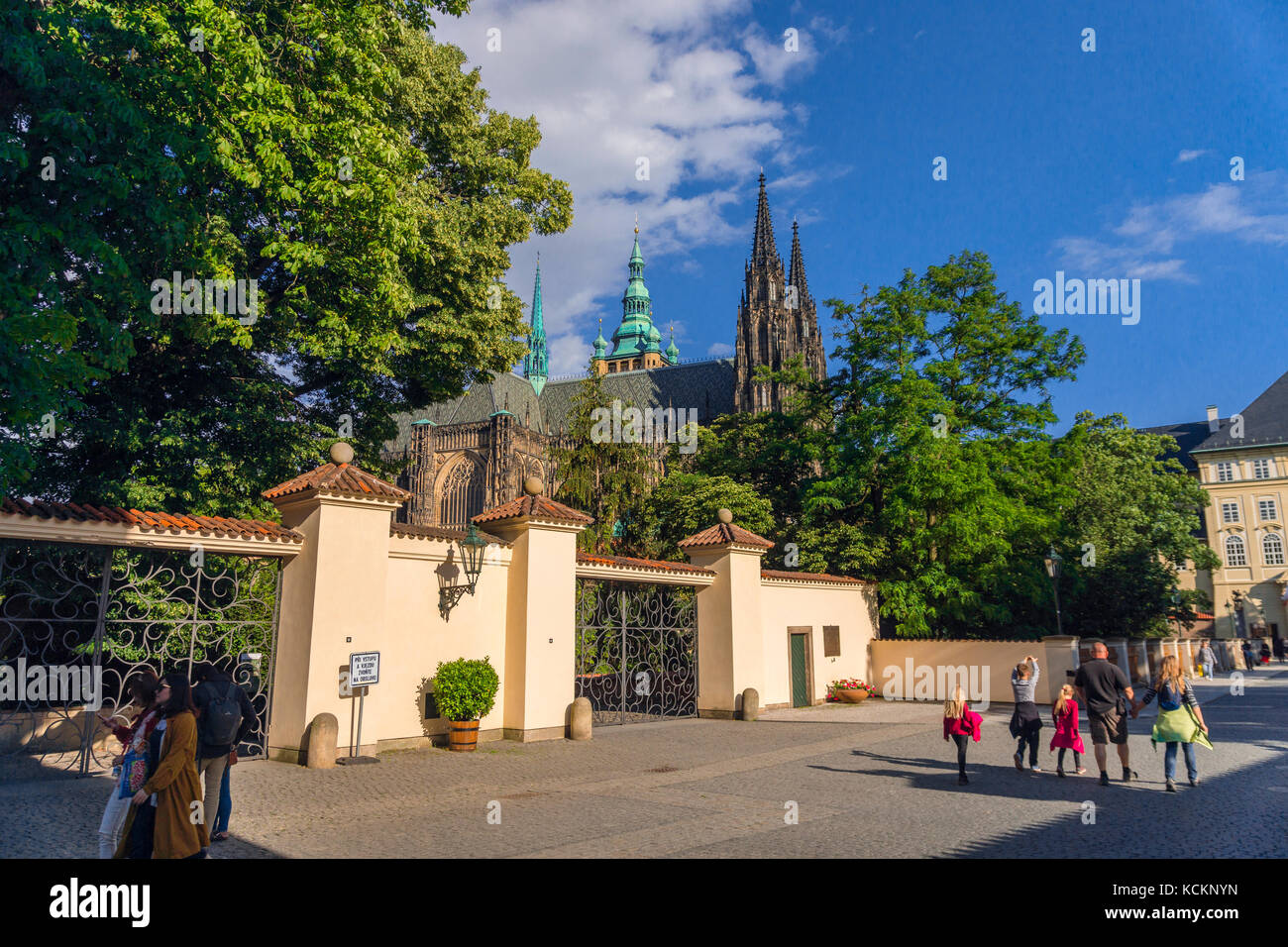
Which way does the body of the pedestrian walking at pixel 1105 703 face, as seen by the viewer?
away from the camera

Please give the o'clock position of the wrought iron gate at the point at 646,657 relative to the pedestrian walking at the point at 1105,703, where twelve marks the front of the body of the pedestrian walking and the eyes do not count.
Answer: The wrought iron gate is roughly at 10 o'clock from the pedestrian walking.

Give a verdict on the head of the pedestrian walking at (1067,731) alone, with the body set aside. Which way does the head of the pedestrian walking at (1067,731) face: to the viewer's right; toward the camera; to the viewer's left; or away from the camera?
away from the camera

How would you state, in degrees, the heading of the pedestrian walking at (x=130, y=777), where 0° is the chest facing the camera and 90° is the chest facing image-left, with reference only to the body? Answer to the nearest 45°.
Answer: approximately 90°

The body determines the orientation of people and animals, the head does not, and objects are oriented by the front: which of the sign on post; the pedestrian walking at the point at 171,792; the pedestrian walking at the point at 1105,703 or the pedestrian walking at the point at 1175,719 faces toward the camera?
the sign on post

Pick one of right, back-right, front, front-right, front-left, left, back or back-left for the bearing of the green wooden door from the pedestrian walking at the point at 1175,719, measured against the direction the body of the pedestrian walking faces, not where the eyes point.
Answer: front-left

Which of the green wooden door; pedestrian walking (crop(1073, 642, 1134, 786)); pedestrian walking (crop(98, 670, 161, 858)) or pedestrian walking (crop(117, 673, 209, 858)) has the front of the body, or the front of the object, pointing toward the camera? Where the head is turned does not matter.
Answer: the green wooden door

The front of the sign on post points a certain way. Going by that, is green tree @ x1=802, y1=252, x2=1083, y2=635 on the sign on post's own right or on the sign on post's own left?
on the sign on post's own left

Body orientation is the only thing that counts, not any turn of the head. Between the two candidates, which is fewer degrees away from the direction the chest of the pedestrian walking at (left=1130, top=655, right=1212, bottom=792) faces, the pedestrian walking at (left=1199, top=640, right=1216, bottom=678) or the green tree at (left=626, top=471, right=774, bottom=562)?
the pedestrian walking

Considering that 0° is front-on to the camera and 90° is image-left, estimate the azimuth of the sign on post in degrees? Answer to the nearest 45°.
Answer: approximately 0°

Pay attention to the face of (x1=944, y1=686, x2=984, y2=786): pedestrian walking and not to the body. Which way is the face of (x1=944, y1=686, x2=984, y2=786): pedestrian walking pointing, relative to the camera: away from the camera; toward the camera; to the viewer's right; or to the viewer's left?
away from the camera
